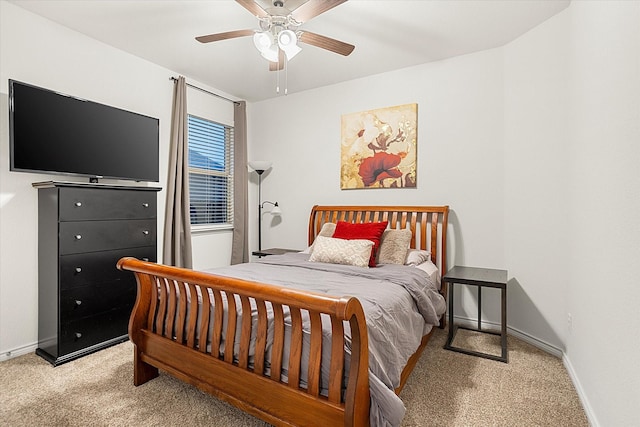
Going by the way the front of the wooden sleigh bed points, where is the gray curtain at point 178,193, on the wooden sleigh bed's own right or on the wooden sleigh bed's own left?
on the wooden sleigh bed's own right

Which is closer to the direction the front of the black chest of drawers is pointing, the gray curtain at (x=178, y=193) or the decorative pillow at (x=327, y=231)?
the decorative pillow

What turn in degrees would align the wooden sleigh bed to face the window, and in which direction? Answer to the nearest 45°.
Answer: approximately 135° to its right

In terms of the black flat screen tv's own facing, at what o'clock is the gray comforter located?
The gray comforter is roughly at 12 o'clock from the black flat screen tv.

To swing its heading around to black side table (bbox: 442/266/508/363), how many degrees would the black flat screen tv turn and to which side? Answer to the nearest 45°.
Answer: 0° — it already faces it

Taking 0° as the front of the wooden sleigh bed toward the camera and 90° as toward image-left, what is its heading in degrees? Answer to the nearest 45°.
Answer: approximately 45°

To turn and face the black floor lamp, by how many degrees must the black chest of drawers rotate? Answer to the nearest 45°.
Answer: approximately 90° to its left

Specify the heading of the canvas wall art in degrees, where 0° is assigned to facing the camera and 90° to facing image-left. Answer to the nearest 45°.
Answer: approximately 45°

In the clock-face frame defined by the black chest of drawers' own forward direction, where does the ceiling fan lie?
The ceiling fan is roughly at 12 o'clock from the black chest of drawers.
